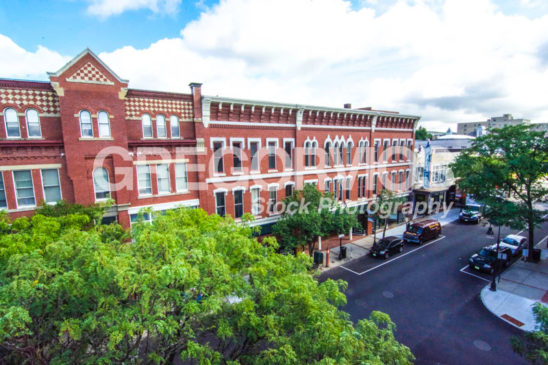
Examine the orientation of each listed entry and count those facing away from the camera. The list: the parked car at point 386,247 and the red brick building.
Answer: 0

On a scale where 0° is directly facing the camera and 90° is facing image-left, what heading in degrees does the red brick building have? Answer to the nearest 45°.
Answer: approximately 315°

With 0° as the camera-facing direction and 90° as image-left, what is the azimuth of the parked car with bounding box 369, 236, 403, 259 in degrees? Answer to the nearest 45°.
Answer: approximately 45°

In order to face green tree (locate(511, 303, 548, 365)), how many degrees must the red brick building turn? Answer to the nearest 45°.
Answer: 0° — it already faces it

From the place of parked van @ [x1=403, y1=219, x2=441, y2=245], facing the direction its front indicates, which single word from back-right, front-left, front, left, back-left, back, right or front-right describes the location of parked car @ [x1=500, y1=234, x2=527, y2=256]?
back-left

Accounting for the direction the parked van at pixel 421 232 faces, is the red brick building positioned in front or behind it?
in front

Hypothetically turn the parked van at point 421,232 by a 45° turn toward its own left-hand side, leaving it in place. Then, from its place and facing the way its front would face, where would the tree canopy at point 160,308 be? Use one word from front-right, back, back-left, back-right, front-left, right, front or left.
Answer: front

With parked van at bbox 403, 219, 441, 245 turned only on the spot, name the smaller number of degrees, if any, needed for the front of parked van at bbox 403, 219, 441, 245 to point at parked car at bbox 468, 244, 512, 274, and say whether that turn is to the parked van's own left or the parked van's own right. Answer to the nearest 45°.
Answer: approximately 90° to the parked van's own left

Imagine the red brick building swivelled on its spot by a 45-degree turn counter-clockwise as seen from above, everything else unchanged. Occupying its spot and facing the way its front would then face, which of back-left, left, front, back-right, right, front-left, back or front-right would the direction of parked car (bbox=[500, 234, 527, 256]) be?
front

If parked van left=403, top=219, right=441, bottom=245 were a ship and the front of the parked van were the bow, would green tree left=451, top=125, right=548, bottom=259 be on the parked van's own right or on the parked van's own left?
on the parked van's own left

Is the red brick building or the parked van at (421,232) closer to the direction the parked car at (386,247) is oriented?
the red brick building

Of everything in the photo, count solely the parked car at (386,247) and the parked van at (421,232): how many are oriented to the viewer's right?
0

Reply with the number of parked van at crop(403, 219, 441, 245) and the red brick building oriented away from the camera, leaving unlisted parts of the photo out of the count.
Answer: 0
